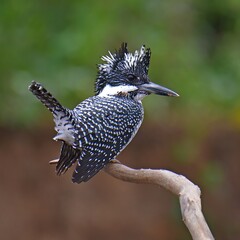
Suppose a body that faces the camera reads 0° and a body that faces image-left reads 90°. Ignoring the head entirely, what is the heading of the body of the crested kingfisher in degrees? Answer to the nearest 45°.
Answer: approximately 225°
